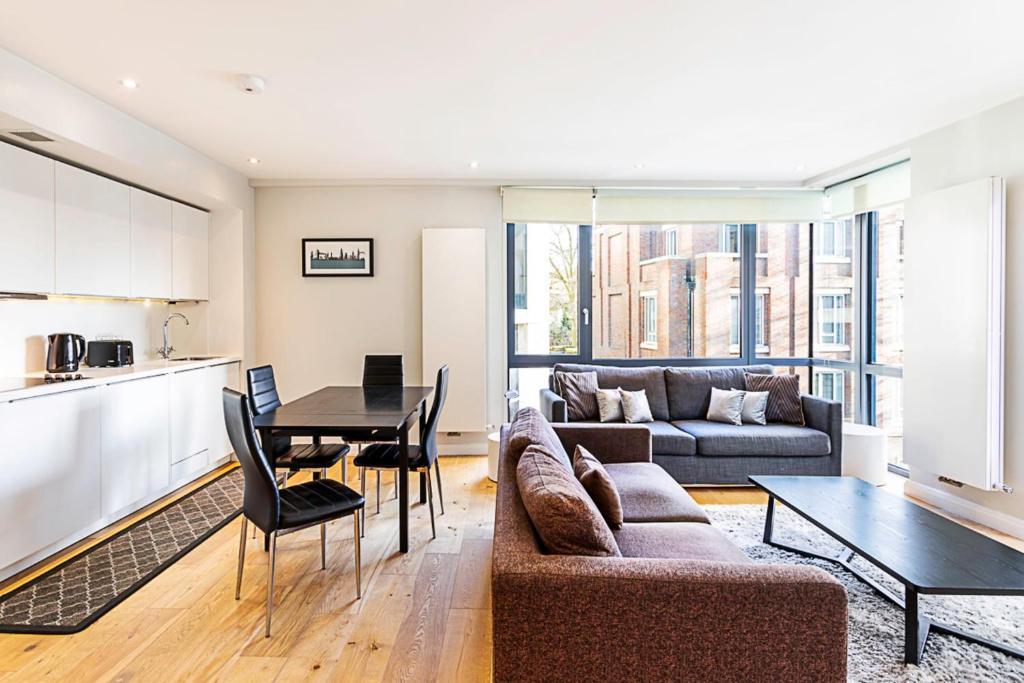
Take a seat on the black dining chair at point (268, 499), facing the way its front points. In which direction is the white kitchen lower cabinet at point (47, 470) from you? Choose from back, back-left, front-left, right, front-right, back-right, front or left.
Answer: left

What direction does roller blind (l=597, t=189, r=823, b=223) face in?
toward the camera

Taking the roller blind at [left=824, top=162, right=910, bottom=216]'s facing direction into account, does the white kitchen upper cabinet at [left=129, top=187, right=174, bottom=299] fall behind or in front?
in front

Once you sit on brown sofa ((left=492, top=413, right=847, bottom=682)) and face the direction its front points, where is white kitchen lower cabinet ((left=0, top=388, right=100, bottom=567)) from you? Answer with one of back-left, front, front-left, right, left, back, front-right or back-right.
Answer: back

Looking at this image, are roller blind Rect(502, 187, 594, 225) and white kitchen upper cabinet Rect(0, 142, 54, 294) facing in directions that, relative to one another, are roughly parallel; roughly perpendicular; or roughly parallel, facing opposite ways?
roughly perpendicular

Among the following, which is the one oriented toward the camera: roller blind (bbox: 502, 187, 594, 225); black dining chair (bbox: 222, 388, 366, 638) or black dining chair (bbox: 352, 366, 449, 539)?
the roller blind

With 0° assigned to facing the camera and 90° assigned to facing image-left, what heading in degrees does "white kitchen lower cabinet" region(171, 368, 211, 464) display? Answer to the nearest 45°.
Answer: approximately 315°

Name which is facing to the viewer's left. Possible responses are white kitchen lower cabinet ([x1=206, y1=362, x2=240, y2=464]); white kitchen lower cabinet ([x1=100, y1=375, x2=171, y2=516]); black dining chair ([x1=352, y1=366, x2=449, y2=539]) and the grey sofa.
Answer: the black dining chair

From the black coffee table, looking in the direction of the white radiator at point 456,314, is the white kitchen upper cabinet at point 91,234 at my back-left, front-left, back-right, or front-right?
front-left

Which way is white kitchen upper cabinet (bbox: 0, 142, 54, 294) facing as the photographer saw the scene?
facing the viewer and to the right of the viewer

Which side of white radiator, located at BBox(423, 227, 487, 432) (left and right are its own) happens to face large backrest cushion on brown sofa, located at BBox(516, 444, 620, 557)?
front

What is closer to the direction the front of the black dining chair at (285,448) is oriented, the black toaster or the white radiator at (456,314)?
the white radiator

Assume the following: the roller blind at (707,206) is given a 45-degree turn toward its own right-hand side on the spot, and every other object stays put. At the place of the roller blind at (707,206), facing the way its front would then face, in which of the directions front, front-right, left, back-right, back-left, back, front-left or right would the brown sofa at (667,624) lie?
front-left

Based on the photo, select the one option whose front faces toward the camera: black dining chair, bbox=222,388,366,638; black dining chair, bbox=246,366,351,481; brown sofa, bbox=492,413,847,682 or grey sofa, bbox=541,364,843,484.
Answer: the grey sofa

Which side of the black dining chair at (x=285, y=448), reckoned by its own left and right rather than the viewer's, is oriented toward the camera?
right

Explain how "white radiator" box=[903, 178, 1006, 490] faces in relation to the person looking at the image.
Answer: facing the viewer and to the left of the viewer

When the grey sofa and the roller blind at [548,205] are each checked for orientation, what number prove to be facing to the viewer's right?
0

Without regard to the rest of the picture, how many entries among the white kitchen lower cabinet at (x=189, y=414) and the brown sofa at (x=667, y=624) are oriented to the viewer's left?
0

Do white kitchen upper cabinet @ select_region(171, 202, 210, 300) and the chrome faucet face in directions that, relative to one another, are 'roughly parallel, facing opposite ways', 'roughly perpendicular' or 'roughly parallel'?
roughly parallel
